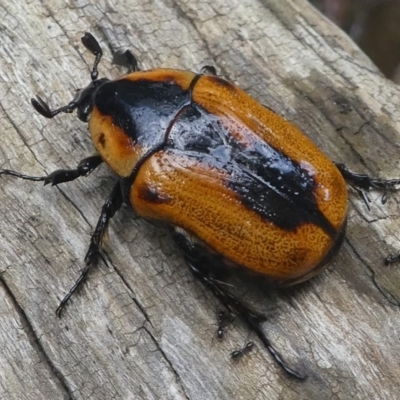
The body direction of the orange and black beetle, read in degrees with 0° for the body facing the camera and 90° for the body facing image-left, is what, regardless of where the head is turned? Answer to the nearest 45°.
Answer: approximately 135°
